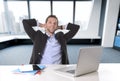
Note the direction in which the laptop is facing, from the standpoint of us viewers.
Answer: facing away from the viewer and to the left of the viewer

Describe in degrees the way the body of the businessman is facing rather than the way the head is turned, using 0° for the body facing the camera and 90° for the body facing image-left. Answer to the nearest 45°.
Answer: approximately 0°
